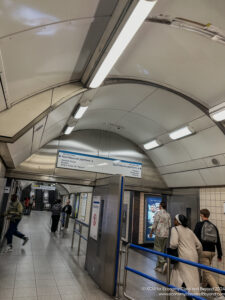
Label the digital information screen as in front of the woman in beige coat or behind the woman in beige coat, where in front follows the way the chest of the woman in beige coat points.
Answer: in front

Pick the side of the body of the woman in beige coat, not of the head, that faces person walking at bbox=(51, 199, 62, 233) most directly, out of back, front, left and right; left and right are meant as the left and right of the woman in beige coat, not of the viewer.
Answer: front

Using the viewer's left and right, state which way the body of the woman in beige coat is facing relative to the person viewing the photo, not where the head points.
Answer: facing away from the viewer and to the left of the viewer

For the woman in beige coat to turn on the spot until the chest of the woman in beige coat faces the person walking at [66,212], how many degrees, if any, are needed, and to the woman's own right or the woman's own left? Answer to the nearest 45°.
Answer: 0° — they already face them

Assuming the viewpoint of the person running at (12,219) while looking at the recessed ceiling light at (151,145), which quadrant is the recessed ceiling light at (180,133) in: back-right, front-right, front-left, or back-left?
front-right

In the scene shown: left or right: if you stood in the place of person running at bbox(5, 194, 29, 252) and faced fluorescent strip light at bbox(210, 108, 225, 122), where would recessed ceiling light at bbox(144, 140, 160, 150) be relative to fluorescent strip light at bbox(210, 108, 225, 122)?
left

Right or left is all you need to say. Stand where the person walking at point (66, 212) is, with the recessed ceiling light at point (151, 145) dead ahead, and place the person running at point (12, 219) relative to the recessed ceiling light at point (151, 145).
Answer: right

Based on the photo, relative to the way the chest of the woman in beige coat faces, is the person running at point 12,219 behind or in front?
in front
